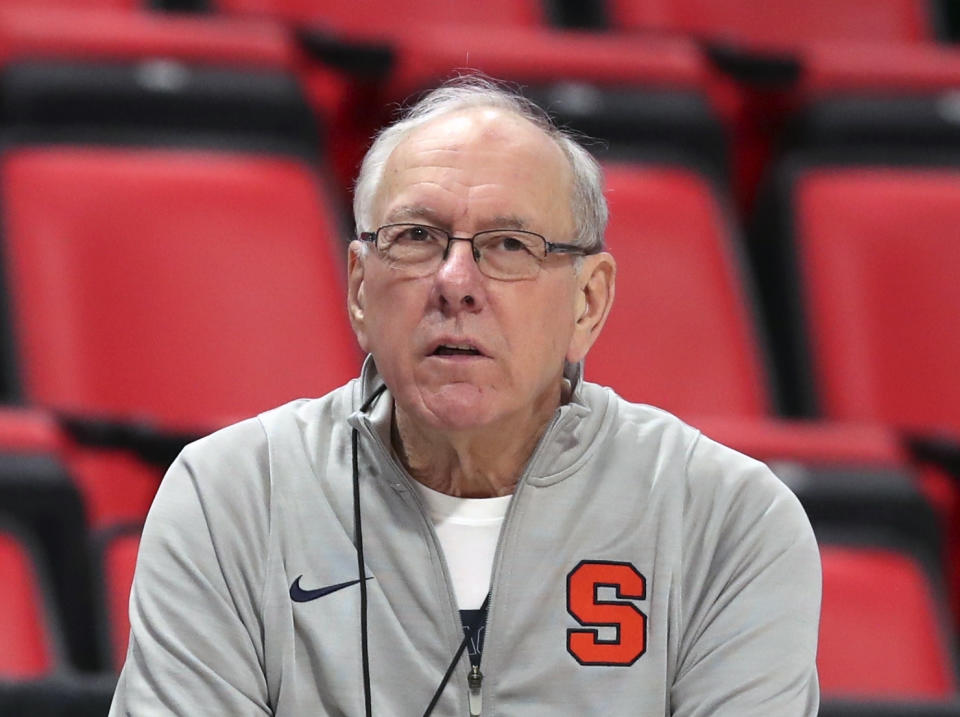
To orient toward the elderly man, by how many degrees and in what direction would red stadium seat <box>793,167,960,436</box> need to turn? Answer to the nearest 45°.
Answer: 0° — it already faces them

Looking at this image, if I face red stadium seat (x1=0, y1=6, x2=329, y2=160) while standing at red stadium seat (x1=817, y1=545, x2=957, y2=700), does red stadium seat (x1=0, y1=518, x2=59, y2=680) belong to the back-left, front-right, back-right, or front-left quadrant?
front-left

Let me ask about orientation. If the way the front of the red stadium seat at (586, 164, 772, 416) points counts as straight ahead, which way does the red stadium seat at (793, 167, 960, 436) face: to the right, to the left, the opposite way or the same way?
the same way

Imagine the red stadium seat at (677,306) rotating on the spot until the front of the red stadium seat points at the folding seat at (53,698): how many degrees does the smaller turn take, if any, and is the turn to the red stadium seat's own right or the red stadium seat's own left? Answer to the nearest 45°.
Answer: approximately 45° to the red stadium seat's own right

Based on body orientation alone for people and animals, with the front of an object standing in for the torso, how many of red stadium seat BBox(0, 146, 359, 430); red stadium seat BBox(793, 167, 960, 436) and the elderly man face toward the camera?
3

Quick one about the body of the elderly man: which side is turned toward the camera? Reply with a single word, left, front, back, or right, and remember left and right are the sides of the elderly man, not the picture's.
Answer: front

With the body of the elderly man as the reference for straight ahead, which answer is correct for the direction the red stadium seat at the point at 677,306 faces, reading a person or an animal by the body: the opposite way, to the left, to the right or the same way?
the same way

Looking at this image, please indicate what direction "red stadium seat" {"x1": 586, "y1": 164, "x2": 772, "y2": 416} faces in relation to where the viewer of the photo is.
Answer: facing the viewer

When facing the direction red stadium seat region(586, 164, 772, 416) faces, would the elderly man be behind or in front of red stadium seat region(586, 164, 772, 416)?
in front

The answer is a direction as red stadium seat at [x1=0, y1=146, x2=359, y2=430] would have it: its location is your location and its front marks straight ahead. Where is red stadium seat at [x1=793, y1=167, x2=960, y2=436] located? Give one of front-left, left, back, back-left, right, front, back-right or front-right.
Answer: left

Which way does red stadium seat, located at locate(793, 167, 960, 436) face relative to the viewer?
toward the camera

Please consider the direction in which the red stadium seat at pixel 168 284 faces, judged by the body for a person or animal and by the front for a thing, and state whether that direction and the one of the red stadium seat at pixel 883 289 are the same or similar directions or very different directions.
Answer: same or similar directions

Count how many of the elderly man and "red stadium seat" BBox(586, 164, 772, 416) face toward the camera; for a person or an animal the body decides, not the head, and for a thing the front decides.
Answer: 2
